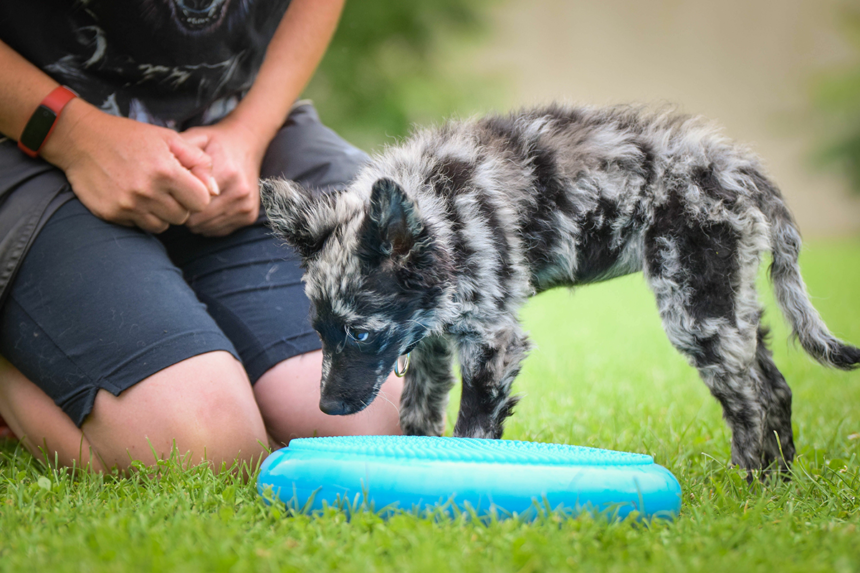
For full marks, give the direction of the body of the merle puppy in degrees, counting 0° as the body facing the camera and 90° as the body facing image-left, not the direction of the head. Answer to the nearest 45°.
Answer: approximately 90°
